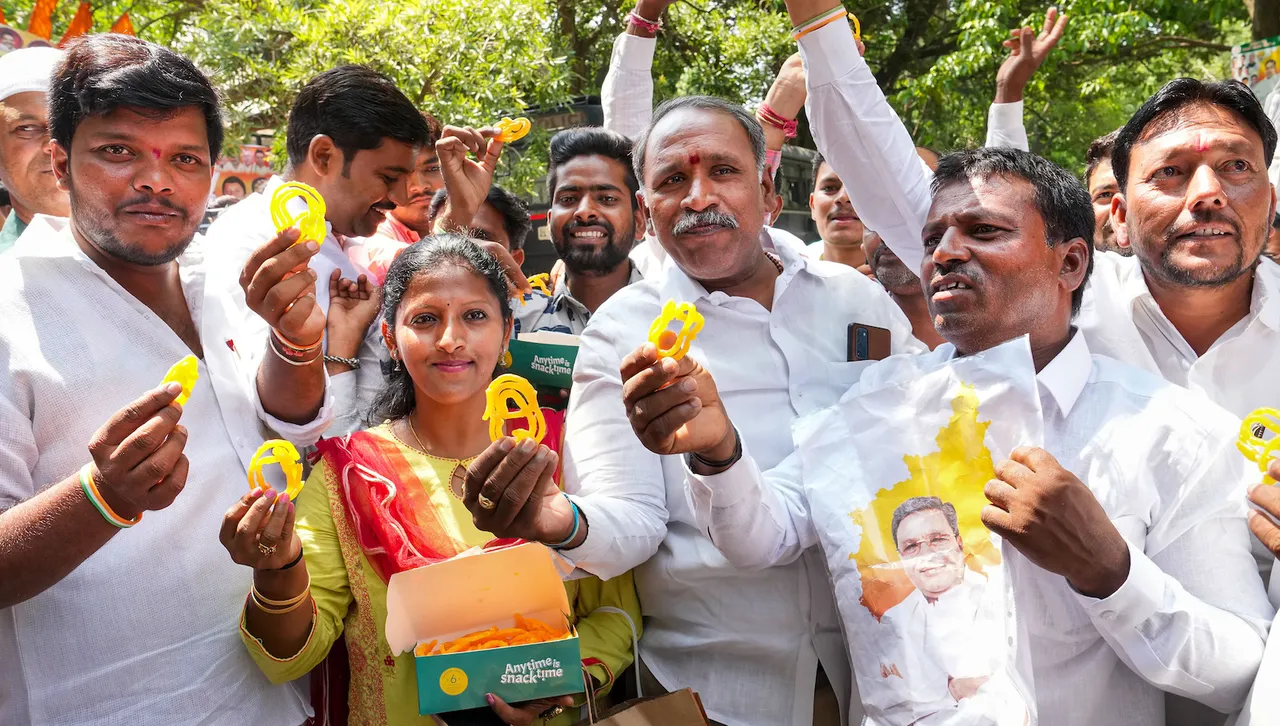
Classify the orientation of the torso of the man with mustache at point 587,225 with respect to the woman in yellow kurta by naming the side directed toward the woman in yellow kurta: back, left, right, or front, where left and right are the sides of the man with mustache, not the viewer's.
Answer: front

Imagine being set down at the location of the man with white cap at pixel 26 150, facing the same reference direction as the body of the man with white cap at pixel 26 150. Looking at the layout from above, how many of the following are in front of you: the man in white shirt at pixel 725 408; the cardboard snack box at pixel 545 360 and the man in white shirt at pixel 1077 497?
3

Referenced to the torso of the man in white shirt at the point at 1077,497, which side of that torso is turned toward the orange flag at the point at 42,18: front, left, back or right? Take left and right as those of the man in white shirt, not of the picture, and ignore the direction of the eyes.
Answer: right

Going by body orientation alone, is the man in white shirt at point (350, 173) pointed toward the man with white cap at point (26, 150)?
no

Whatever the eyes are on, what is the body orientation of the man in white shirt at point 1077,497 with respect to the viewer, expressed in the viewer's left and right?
facing the viewer and to the left of the viewer

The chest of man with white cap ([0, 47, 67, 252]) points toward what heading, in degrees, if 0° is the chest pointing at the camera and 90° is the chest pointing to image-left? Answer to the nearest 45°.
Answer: approximately 315°

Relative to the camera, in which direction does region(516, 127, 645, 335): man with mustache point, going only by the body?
toward the camera

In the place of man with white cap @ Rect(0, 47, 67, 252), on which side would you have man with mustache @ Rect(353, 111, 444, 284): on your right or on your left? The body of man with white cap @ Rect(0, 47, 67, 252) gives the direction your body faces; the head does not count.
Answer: on your left

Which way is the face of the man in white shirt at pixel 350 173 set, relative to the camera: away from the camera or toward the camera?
toward the camera

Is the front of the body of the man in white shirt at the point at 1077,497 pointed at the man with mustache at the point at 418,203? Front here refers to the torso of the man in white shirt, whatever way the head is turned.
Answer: no

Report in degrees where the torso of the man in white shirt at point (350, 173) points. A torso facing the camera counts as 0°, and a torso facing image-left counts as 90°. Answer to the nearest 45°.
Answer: approximately 270°

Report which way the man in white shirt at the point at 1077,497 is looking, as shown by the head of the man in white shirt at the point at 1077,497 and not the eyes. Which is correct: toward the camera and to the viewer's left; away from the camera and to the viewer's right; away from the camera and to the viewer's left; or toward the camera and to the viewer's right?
toward the camera and to the viewer's left

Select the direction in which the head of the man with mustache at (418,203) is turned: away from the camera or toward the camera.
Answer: toward the camera
